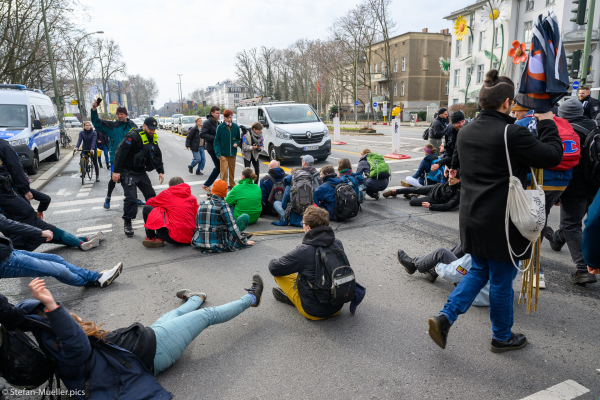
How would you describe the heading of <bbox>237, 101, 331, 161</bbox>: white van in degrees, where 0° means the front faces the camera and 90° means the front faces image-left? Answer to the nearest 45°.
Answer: approximately 315°

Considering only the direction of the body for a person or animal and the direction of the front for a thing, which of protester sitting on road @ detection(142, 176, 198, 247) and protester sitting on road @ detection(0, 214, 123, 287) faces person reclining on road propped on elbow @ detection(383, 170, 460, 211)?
protester sitting on road @ detection(0, 214, 123, 287)

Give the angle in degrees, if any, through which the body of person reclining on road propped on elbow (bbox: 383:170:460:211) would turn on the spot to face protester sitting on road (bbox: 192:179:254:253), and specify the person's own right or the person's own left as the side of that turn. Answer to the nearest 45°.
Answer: approximately 45° to the person's own left

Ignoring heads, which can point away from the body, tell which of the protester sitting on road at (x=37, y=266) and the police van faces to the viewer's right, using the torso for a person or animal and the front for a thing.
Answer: the protester sitting on road

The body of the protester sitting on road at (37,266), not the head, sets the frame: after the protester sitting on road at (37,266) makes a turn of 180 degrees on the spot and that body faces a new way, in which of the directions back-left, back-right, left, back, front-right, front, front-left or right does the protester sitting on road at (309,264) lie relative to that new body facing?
back-left

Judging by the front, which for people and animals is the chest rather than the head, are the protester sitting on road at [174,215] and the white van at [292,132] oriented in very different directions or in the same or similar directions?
very different directions

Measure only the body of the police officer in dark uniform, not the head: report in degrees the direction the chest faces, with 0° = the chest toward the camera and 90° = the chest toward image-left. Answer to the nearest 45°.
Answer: approximately 315°

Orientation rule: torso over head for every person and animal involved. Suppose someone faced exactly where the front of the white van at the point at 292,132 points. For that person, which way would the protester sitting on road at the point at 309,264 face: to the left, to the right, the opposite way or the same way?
the opposite way

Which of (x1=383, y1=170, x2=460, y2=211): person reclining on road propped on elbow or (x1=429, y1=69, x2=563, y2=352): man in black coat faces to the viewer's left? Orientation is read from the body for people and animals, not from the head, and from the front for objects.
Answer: the person reclining on road propped on elbow

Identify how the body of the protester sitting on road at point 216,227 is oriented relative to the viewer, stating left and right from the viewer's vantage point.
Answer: facing away from the viewer and to the right of the viewer

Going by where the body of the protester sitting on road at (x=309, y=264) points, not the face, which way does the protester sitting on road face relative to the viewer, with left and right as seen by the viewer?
facing away from the viewer and to the left of the viewer

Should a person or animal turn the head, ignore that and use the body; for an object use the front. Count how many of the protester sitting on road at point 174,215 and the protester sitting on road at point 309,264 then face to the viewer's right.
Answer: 0

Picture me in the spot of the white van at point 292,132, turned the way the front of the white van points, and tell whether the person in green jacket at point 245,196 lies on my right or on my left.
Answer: on my right

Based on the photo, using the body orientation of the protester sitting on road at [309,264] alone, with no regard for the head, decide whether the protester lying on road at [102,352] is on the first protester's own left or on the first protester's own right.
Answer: on the first protester's own left

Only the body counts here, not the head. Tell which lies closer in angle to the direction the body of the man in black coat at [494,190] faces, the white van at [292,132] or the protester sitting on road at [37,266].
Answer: the white van

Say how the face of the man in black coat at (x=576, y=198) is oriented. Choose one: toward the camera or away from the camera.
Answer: away from the camera

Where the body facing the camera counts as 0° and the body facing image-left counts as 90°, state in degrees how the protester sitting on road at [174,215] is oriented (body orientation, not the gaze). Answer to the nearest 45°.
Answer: approximately 135°

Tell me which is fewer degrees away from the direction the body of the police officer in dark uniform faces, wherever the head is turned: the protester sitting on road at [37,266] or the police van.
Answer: the protester sitting on road

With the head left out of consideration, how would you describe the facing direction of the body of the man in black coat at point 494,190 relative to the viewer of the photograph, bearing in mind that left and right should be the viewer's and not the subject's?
facing away from the viewer and to the right of the viewer
